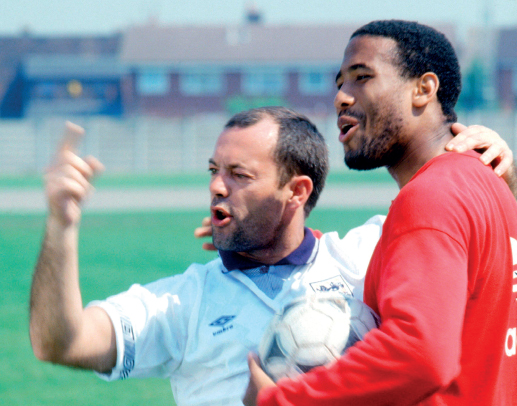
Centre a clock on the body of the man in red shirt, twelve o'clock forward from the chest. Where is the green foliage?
The green foliage is roughly at 3 o'clock from the man in red shirt.

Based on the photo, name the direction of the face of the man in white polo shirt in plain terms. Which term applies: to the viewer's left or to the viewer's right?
to the viewer's left

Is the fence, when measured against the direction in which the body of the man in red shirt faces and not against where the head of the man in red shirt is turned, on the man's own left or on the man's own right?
on the man's own right

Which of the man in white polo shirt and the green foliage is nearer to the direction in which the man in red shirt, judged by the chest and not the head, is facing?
the man in white polo shirt

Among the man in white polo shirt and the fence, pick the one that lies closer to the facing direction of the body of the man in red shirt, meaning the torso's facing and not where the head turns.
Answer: the man in white polo shirt

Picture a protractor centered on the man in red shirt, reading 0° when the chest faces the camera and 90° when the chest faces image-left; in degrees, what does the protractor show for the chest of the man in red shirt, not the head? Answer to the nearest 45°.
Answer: approximately 90°
